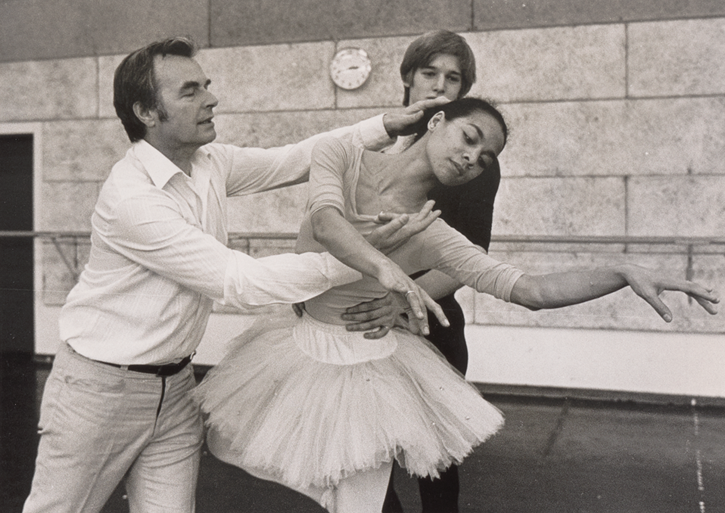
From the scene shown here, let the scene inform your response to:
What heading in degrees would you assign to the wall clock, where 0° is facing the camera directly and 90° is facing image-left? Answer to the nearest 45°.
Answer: approximately 0°
